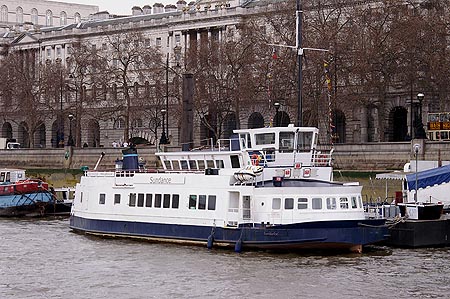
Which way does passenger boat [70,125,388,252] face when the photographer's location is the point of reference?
facing the viewer and to the right of the viewer
